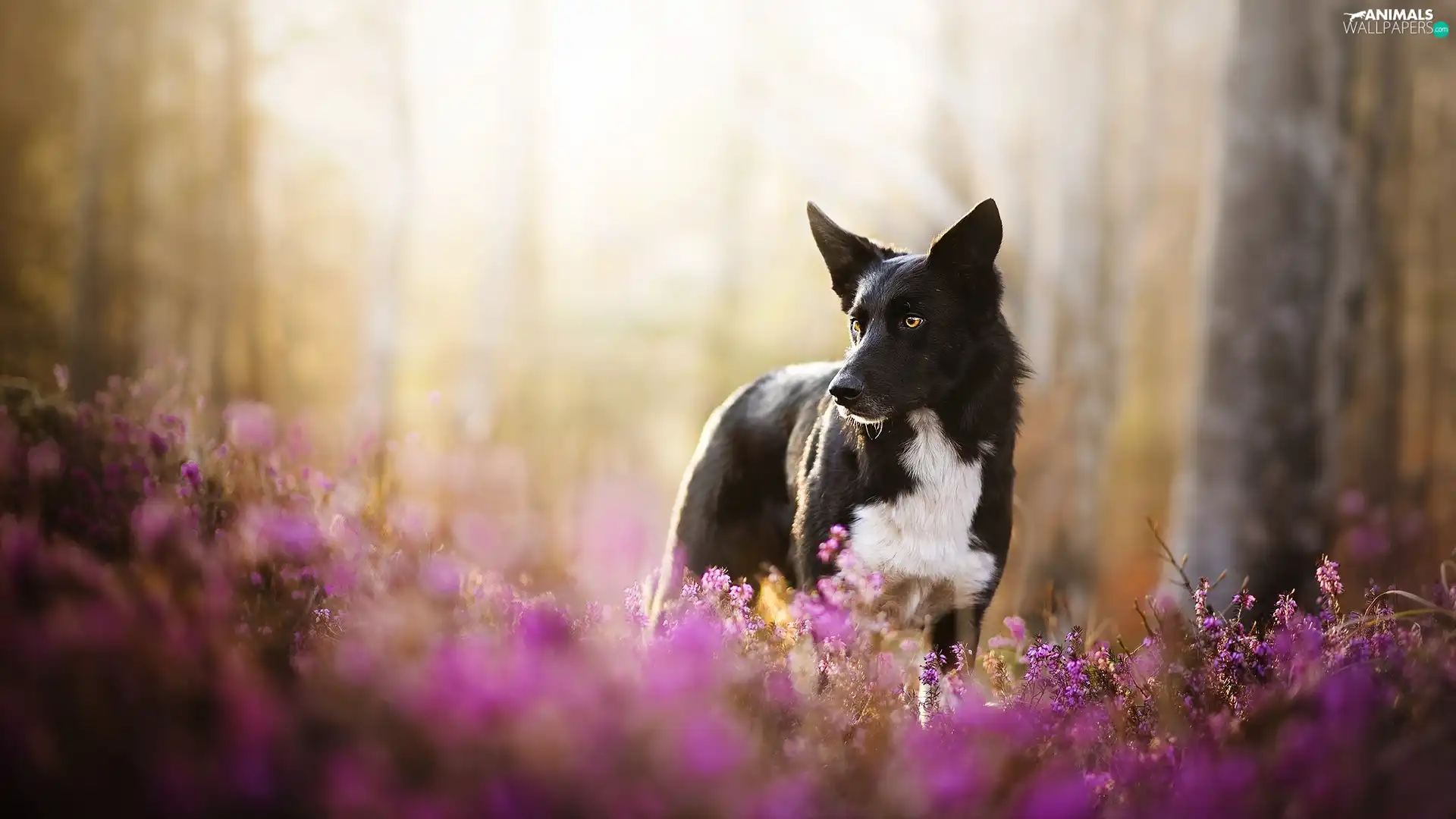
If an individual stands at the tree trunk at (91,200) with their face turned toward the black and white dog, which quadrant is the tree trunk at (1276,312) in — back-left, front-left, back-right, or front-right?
front-left

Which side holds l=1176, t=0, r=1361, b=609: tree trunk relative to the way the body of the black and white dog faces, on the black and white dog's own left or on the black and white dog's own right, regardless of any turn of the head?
on the black and white dog's own left

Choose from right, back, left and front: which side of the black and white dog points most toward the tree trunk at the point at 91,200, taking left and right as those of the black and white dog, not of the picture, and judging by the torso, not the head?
back

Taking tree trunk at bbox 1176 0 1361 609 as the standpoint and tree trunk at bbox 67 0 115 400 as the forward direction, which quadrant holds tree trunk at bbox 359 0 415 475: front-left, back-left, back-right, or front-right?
front-right

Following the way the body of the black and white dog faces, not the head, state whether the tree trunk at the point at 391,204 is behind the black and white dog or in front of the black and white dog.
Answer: behind

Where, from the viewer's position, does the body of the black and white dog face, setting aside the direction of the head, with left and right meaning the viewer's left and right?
facing the viewer and to the right of the viewer
